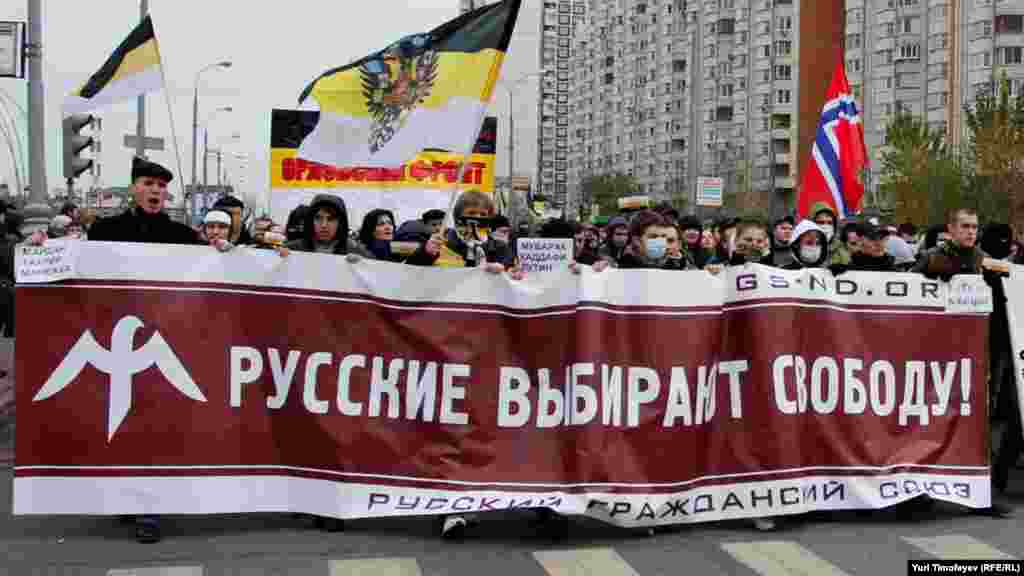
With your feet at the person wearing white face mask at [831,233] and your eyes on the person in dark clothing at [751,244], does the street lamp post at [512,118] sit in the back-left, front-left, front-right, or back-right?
back-right

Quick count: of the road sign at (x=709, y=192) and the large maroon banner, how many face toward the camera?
2

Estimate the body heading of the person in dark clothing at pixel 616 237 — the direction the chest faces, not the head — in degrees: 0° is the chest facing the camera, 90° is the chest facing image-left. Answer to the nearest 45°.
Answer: approximately 0°
